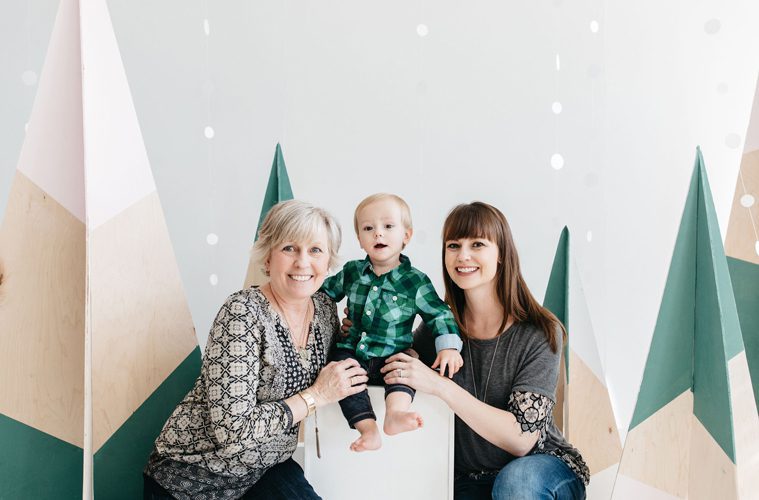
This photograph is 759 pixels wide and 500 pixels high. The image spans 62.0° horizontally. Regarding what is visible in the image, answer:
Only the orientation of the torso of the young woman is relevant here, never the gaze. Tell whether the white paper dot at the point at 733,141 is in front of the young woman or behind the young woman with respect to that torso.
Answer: behind

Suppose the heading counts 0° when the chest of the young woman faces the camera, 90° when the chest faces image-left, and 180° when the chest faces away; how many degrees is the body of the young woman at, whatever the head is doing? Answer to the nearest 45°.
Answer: approximately 45°

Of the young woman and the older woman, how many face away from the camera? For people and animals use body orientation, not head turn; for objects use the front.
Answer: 0

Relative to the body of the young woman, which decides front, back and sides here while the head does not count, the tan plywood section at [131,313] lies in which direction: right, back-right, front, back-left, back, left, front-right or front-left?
front-right

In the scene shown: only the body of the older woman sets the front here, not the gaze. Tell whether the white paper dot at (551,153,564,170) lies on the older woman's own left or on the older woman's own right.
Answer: on the older woman's own left

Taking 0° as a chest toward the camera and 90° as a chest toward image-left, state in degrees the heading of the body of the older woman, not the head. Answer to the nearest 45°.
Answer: approximately 315°

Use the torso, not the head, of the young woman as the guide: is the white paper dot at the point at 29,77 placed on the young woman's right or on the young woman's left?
on the young woman's right

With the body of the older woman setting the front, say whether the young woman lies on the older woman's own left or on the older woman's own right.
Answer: on the older woman's own left
